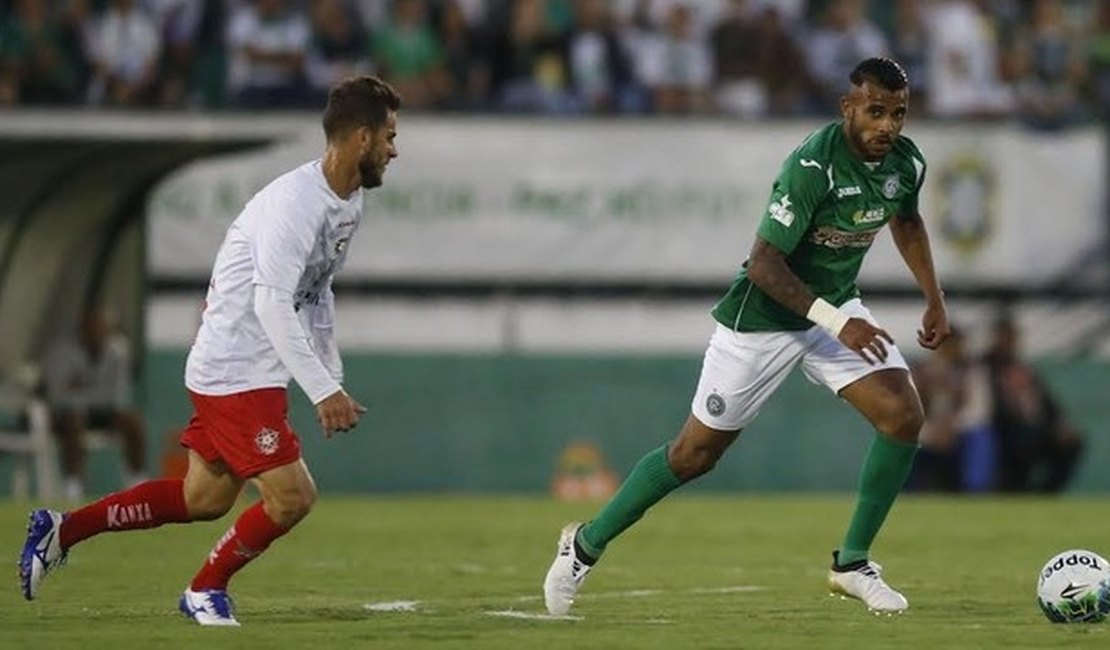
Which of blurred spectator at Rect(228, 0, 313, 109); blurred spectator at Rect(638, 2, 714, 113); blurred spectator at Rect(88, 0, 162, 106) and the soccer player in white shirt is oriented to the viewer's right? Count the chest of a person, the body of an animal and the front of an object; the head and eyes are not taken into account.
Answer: the soccer player in white shirt

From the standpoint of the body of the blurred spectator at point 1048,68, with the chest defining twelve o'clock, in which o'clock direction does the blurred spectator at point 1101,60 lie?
the blurred spectator at point 1101,60 is roughly at 8 o'clock from the blurred spectator at point 1048,68.

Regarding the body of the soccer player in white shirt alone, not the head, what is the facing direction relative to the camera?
to the viewer's right

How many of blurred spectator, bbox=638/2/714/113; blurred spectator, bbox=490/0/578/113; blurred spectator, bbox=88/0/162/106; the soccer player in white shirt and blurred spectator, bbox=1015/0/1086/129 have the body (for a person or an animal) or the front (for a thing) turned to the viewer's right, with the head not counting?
1

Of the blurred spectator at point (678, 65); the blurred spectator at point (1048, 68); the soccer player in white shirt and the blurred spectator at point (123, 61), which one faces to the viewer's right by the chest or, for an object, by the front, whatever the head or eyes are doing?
the soccer player in white shirt

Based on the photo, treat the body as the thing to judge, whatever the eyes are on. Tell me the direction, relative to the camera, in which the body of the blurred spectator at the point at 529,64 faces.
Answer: toward the camera

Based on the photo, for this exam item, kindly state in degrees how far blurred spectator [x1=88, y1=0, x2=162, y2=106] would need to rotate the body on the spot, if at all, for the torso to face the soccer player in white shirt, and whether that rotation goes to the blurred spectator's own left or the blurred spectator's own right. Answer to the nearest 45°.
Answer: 0° — they already face them

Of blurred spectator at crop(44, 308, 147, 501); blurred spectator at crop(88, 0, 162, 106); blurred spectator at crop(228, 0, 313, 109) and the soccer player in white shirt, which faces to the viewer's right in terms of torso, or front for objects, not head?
the soccer player in white shirt

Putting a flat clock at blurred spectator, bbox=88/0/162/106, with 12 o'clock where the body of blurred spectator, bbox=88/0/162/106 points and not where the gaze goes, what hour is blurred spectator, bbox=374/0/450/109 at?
blurred spectator, bbox=374/0/450/109 is roughly at 9 o'clock from blurred spectator, bbox=88/0/162/106.

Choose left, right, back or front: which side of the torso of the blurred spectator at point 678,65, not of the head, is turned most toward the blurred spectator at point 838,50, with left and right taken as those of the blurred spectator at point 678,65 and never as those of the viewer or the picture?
left

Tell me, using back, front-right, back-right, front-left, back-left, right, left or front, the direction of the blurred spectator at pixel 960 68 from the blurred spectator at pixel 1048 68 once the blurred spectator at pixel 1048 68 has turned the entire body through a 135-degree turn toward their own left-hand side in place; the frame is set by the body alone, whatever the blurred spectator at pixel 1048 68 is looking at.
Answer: back

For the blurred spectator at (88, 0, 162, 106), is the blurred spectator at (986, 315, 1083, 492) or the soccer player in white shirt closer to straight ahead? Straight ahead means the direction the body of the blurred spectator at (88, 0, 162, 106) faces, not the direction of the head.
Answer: the soccer player in white shirt

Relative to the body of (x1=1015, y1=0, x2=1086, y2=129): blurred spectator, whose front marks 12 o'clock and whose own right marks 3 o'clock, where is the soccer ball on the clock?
The soccer ball is roughly at 12 o'clock from the blurred spectator.
